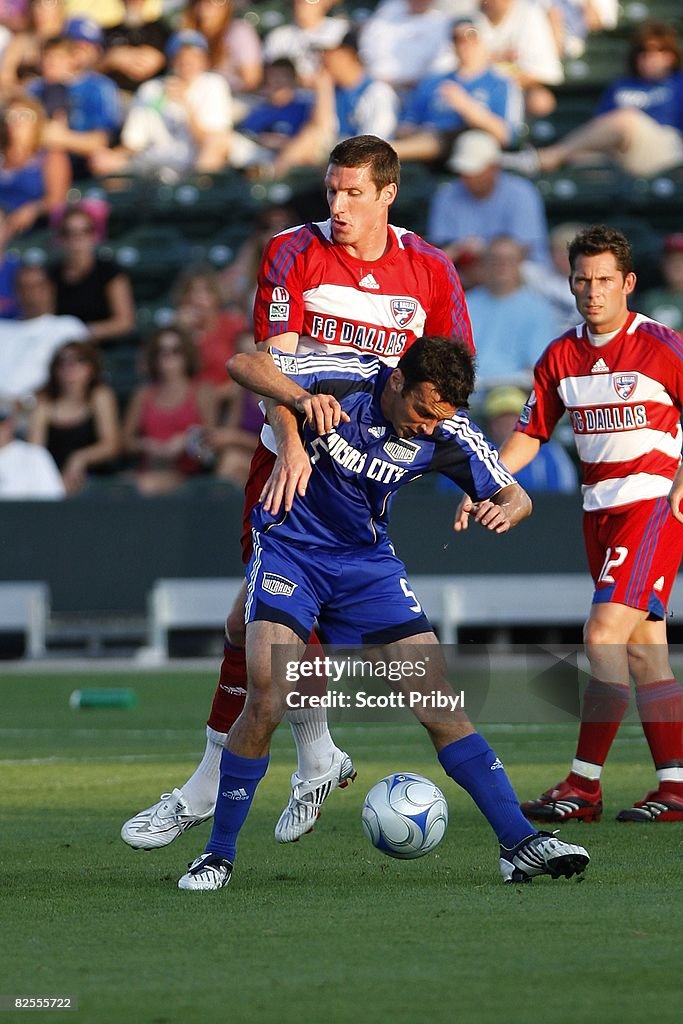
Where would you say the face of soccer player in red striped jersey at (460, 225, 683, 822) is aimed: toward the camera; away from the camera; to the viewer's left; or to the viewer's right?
toward the camera

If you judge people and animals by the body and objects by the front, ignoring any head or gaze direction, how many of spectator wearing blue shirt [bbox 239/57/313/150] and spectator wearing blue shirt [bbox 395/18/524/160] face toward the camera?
2

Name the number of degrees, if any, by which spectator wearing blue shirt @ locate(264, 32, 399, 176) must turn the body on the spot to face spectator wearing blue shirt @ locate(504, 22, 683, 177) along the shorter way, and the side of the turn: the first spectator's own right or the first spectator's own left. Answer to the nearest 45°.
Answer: approximately 135° to the first spectator's own left

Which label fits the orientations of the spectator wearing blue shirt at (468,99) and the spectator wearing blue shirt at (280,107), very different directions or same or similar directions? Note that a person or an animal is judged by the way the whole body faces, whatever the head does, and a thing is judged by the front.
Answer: same or similar directions

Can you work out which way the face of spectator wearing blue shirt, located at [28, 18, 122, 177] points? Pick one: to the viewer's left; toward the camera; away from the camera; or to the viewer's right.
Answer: toward the camera

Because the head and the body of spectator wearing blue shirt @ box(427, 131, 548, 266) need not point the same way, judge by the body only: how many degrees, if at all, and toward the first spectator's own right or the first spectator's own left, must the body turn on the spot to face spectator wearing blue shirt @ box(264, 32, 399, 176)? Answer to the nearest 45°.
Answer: approximately 135° to the first spectator's own right

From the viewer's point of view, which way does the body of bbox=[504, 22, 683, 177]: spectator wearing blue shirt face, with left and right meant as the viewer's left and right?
facing the viewer and to the left of the viewer

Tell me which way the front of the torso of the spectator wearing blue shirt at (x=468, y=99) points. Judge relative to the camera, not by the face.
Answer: toward the camera

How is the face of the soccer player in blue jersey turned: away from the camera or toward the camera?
toward the camera

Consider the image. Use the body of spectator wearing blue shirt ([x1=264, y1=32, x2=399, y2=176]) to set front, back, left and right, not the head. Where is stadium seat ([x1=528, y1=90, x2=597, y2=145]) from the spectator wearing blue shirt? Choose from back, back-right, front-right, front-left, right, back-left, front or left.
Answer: back-left

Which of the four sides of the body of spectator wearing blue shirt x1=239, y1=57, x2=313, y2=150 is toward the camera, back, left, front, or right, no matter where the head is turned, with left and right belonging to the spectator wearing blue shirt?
front

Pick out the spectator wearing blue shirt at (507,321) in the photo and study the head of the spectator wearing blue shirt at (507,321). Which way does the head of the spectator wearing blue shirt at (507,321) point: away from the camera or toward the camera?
toward the camera
